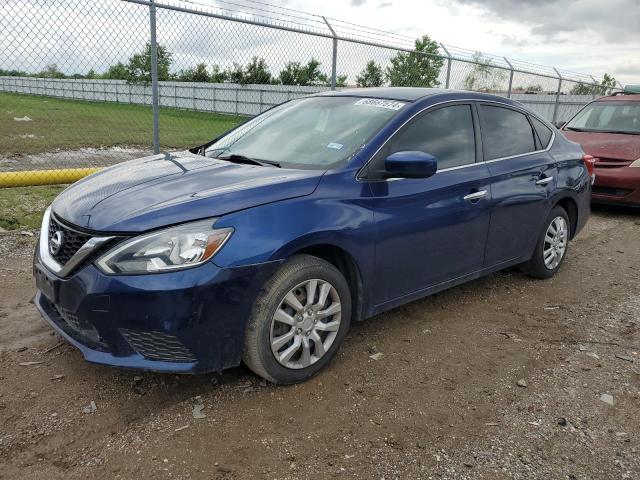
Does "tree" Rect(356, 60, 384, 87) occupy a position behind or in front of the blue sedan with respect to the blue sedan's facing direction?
behind

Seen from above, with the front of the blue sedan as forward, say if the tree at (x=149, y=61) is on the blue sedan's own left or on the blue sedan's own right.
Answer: on the blue sedan's own right

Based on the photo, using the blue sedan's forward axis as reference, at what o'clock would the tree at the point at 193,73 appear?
The tree is roughly at 4 o'clock from the blue sedan.

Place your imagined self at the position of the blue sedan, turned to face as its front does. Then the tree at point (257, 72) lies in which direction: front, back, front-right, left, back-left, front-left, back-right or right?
back-right

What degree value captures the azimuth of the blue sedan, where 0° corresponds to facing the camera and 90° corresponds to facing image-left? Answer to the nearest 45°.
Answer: approximately 45°

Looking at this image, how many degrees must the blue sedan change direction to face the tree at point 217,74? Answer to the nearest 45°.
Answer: approximately 135° to its right

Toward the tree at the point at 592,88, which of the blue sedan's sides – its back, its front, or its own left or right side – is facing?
back

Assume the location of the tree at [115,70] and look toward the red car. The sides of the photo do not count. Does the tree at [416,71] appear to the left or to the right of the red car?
left

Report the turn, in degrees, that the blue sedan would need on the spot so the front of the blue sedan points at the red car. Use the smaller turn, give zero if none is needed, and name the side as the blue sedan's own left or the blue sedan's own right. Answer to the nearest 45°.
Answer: approximately 180°

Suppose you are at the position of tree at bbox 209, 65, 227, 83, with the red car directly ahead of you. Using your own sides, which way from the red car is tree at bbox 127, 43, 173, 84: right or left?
right

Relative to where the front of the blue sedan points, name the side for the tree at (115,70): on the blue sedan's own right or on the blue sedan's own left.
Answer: on the blue sedan's own right
